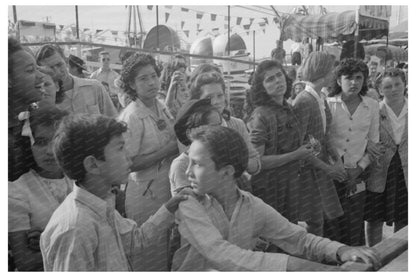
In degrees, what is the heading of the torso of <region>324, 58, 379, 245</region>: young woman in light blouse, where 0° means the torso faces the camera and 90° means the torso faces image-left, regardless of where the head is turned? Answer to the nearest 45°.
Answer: approximately 0°

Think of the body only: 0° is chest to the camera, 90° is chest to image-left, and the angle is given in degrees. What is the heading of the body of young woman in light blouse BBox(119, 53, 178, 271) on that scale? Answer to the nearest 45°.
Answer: approximately 315°

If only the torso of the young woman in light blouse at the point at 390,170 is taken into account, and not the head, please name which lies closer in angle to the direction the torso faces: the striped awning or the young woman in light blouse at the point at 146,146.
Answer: the young woman in light blouse

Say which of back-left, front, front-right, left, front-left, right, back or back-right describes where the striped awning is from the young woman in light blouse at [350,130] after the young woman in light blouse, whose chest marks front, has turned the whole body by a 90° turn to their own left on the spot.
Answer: left

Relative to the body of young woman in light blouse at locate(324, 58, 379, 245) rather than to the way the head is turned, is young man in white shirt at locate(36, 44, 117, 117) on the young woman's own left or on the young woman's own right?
on the young woman's own right

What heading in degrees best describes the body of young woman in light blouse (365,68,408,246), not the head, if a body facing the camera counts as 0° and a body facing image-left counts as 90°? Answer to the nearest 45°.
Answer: approximately 0°

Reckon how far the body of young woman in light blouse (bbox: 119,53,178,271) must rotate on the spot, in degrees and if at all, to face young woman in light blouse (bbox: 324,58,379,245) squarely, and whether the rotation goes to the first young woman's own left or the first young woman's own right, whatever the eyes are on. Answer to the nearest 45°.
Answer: approximately 90° to the first young woman's own left

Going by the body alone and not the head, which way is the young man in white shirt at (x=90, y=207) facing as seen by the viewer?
to the viewer's right

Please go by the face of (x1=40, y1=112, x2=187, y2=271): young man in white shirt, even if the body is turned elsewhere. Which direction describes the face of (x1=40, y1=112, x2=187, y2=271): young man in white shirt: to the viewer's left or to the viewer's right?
to the viewer's right

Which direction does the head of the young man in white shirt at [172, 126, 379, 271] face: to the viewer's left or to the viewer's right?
to the viewer's left

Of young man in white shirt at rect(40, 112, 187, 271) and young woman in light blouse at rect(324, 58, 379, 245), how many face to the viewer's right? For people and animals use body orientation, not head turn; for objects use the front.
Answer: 1
